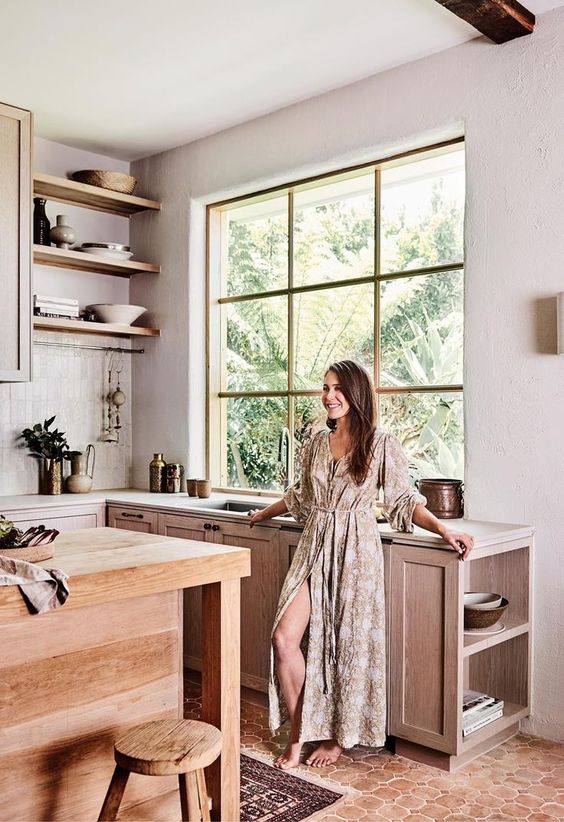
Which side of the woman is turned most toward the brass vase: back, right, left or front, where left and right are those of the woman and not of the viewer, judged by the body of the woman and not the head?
right

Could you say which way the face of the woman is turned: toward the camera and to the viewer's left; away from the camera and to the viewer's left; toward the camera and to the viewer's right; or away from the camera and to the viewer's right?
toward the camera and to the viewer's left

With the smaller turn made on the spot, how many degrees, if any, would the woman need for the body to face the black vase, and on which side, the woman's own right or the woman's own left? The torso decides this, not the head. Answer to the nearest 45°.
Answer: approximately 90° to the woman's own right

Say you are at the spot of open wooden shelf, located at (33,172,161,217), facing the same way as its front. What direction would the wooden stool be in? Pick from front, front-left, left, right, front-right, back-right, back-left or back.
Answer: front-right

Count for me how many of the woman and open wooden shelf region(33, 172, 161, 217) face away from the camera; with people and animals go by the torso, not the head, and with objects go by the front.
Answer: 0

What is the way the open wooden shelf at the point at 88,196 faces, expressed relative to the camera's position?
facing the viewer and to the right of the viewer

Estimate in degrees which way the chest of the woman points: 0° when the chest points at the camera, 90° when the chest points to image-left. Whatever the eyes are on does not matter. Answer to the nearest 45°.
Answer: approximately 45°
